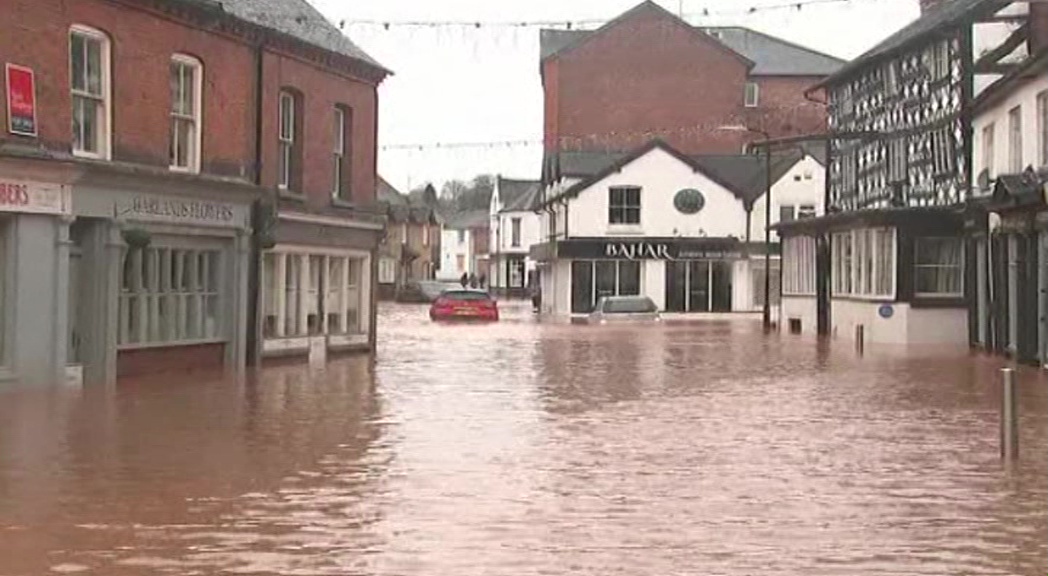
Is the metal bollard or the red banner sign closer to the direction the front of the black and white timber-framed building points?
the red banner sign

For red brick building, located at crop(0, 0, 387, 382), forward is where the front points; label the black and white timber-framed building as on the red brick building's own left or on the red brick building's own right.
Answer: on the red brick building's own left

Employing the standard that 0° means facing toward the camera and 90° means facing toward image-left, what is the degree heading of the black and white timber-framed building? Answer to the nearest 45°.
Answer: approximately 45°

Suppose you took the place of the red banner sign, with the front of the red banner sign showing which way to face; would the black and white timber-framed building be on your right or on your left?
on your left

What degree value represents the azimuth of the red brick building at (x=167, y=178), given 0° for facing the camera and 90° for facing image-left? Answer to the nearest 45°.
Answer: approximately 315°

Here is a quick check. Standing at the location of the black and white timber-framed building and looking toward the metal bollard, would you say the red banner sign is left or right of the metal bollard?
right
